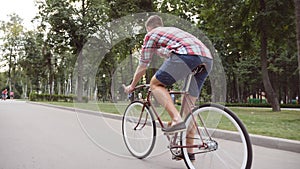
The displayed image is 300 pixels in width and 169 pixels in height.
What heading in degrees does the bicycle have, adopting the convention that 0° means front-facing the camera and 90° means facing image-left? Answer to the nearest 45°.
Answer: approximately 135°

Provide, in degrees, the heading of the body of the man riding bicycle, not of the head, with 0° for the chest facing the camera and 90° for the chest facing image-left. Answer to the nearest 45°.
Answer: approximately 135°

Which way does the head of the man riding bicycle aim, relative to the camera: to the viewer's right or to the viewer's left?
to the viewer's left
